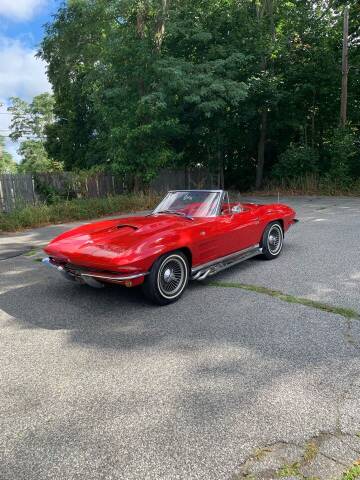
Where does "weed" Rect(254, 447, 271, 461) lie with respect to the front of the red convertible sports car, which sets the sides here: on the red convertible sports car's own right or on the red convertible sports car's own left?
on the red convertible sports car's own left

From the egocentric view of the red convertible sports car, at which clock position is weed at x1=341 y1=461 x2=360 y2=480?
The weed is roughly at 10 o'clock from the red convertible sports car.

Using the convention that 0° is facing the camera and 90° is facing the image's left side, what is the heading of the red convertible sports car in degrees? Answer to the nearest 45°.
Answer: approximately 45°

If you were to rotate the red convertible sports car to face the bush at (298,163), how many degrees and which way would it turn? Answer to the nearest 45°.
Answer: approximately 180°

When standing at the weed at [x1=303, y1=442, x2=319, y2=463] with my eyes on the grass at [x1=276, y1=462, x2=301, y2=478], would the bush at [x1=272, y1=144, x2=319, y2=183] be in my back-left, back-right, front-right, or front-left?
back-right

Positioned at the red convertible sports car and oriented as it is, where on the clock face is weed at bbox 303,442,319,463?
The weed is roughly at 10 o'clock from the red convertible sports car.

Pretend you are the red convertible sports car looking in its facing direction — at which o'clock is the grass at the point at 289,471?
The grass is roughly at 10 o'clock from the red convertible sports car.

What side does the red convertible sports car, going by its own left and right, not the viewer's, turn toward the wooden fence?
right
